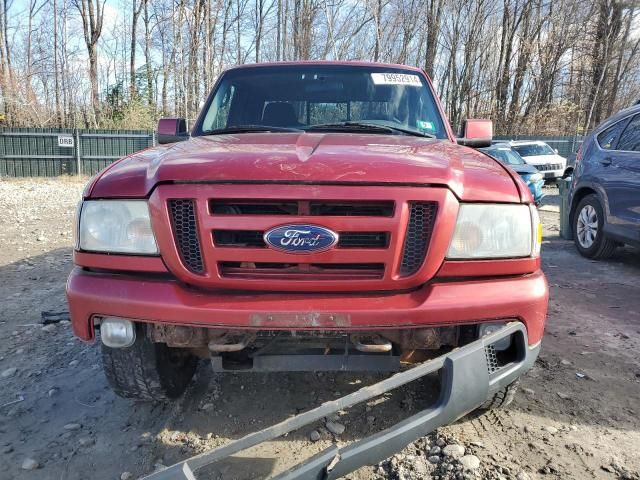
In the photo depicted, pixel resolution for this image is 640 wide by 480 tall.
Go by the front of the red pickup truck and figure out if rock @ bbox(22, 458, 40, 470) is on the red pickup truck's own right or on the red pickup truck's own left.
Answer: on the red pickup truck's own right

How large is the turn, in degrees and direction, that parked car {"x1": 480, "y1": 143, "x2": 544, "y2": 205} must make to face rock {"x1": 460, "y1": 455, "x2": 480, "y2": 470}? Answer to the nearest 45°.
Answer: approximately 45° to its right

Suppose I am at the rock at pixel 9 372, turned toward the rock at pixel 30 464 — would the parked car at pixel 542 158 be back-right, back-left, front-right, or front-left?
back-left

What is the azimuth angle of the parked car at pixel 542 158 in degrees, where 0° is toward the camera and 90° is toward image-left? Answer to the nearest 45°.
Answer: approximately 315°

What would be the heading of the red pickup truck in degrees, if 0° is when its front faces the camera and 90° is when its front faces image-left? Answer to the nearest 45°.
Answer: approximately 0°

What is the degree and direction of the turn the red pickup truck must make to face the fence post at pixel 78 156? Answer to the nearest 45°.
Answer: approximately 135° to its right

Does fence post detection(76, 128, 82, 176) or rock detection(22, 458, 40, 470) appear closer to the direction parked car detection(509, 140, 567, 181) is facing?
the rock

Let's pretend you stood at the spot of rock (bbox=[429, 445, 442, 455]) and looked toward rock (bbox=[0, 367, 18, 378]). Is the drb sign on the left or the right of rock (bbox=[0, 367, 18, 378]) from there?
right

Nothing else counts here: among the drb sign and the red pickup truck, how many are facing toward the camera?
2

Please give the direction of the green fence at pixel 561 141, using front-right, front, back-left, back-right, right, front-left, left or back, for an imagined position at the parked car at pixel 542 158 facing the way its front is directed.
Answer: back-left

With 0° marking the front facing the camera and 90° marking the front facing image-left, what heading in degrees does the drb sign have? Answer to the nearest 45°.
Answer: approximately 0°

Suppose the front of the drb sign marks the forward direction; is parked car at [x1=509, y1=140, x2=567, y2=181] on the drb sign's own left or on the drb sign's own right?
on the drb sign's own left
